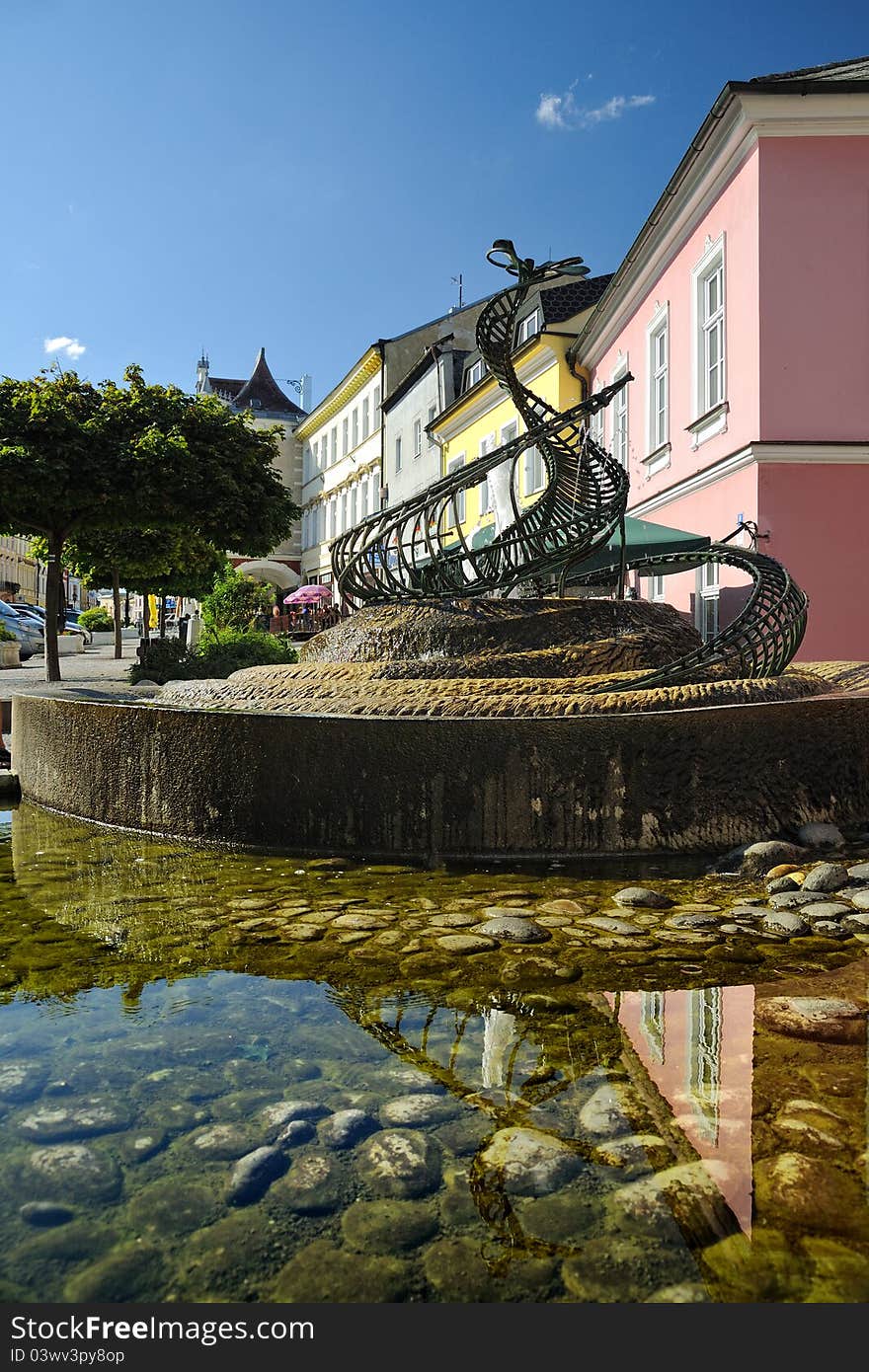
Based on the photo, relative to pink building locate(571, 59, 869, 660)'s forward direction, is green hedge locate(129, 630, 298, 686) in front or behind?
in front

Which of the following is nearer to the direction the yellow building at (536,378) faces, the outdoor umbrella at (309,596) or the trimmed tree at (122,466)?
the trimmed tree

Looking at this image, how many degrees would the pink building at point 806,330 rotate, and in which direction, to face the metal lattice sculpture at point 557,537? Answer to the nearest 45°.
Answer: approximately 45° to its left

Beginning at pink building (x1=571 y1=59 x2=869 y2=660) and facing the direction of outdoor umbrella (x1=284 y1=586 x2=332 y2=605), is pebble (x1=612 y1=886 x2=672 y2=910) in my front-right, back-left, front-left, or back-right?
back-left

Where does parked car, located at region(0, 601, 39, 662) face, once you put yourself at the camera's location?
facing the viewer and to the right of the viewer

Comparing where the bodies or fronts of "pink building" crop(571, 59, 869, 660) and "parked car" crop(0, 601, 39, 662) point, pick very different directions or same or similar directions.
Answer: very different directions

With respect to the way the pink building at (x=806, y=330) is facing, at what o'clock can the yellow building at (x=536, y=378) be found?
The yellow building is roughly at 2 o'clock from the pink building.

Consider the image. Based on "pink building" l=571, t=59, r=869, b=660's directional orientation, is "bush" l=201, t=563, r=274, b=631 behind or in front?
in front

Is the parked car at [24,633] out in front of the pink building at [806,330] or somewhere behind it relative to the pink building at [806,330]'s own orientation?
in front

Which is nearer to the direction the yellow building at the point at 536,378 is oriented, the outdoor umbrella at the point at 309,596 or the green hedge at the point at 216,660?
the green hedge

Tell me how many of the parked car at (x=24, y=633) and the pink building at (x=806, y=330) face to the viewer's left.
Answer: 1

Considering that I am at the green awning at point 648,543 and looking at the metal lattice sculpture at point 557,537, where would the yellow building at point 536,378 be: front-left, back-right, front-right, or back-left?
back-right

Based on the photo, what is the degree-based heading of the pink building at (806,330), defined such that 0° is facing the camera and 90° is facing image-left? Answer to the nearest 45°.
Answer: approximately 90°

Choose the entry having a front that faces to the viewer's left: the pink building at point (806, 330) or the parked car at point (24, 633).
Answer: the pink building

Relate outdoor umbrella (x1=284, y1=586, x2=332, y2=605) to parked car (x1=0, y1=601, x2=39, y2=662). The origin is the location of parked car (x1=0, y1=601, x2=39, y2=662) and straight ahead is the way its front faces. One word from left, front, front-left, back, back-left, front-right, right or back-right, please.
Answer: front-left
